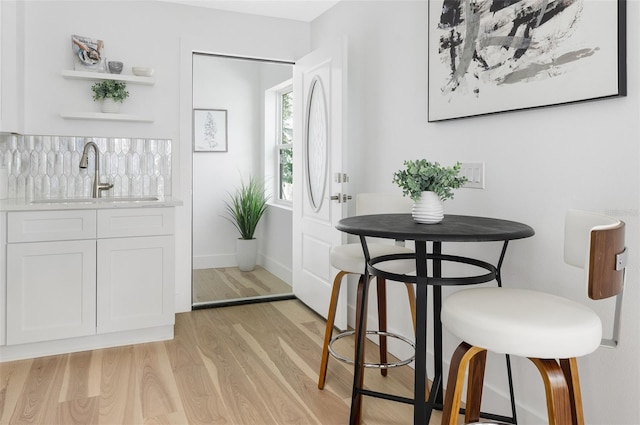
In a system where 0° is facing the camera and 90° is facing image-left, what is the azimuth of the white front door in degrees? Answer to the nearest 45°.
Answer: approximately 45°

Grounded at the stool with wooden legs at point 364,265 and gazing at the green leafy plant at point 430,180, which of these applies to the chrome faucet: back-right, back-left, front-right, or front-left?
back-right

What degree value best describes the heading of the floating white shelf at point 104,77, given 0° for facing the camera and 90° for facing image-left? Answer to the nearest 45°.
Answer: approximately 0°

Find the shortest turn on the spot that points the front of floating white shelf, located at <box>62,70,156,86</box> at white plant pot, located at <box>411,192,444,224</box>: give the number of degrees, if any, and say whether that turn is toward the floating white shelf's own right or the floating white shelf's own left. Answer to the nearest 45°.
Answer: approximately 45° to the floating white shelf's own left

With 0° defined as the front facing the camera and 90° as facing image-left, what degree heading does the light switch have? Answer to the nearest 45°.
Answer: approximately 45°
